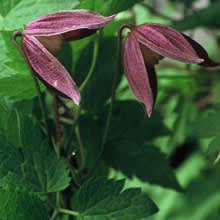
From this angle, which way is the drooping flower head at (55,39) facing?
to the viewer's right

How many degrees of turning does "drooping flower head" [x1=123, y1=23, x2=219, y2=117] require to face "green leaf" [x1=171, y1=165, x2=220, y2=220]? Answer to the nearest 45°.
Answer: approximately 90° to its left
